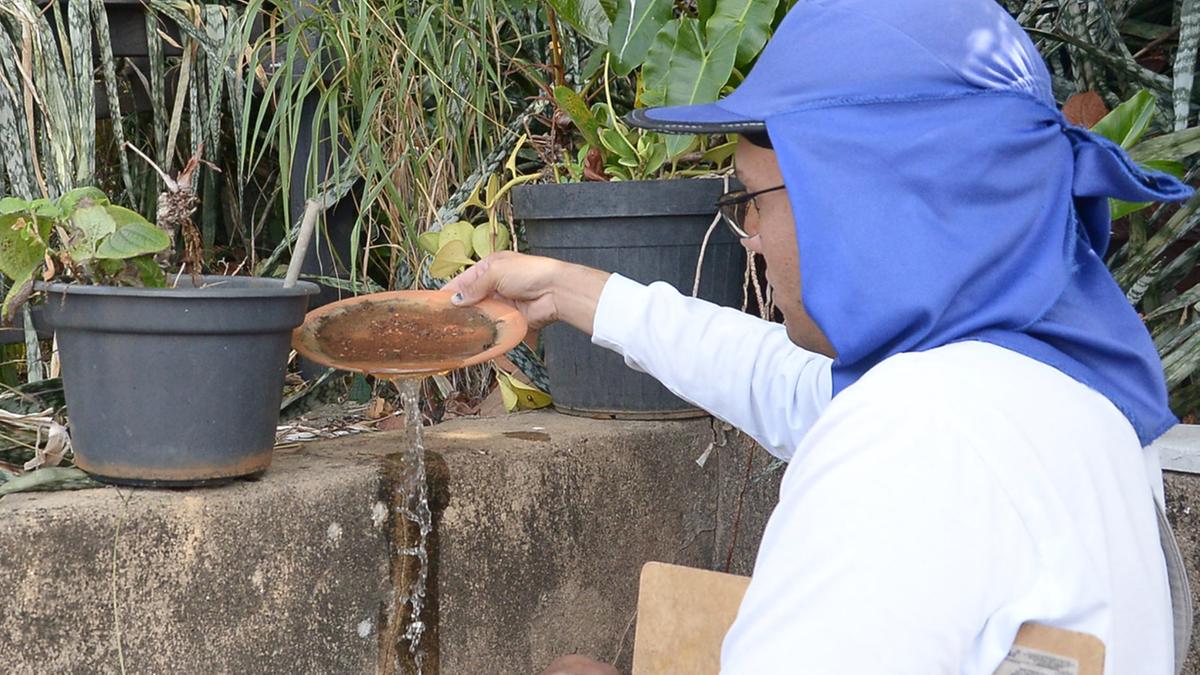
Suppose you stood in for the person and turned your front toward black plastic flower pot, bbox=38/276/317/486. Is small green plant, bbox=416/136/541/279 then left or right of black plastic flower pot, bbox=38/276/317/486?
right

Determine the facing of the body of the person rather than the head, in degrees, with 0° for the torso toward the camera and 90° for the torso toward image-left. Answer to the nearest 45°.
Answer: approximately 90°

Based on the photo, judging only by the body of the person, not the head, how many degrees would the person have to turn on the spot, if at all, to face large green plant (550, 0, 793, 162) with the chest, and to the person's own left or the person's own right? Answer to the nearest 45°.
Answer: approximately 90° to the person's own right

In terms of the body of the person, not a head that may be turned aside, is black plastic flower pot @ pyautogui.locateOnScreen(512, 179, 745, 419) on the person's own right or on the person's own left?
on the person's own right

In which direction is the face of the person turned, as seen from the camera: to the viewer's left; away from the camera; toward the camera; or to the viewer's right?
to the viewer's left

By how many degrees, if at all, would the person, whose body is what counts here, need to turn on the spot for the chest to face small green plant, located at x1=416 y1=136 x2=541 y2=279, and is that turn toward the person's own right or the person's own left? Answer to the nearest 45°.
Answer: approximately 45° to the person's own right

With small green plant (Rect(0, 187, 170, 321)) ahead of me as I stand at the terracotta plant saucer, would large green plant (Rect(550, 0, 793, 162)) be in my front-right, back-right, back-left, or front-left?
back-right
